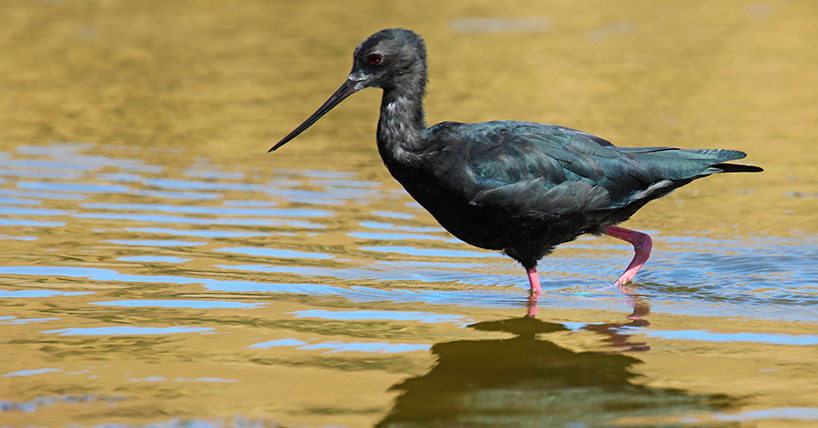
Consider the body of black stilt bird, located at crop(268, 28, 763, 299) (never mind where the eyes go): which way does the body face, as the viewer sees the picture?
to the viewer's left
